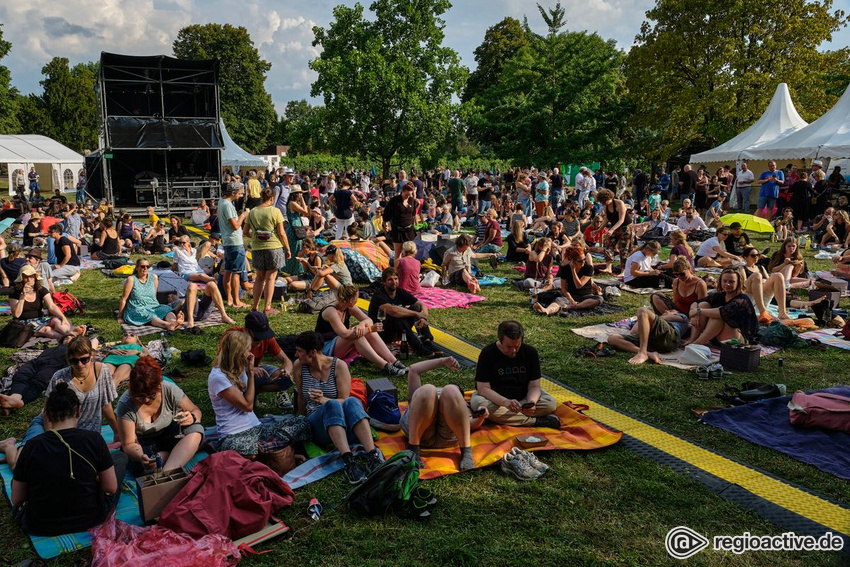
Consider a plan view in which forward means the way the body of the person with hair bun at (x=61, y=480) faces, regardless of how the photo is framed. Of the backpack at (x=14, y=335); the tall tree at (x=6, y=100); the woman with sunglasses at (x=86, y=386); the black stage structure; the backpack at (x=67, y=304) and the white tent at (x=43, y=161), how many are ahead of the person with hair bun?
6

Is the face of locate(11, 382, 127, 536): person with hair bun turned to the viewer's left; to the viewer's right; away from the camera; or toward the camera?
away from the camera

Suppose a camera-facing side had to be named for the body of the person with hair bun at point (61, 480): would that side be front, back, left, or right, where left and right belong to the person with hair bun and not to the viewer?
back

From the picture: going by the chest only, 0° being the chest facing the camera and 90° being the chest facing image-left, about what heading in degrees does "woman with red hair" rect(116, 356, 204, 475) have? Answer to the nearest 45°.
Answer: approximately 0°

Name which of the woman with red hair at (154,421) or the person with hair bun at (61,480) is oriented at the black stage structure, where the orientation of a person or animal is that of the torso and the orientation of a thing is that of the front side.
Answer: the person with hair bun

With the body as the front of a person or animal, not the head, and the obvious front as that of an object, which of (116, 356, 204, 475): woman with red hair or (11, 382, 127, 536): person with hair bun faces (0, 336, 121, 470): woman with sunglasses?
the person with hair bun

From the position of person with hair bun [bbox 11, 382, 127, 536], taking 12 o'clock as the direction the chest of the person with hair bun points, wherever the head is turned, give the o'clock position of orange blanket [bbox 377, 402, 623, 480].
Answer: The orange blanket is roughly at 3 o'clock from the person with hair bun.

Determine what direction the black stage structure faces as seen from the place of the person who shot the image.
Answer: facing the viewer
